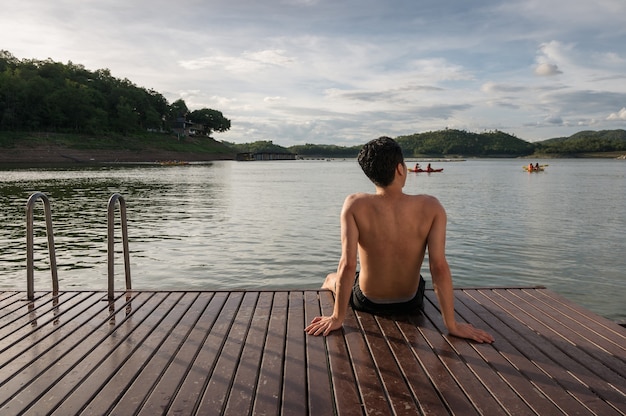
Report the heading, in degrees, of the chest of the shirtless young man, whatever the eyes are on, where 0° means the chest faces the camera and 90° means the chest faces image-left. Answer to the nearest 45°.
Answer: approximately 180°
